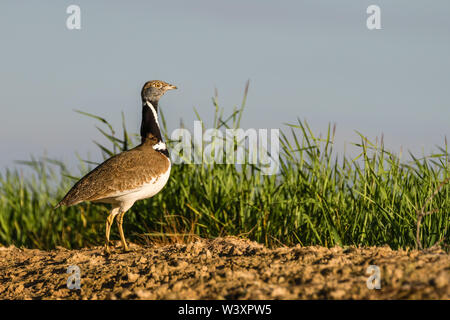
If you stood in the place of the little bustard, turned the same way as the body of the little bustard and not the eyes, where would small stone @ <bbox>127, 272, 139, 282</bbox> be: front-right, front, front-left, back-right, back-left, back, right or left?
right

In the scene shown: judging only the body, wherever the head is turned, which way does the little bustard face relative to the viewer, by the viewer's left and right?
facing to the right of the viewer
